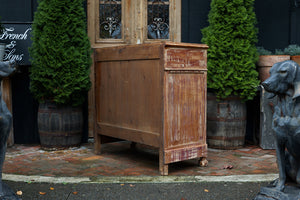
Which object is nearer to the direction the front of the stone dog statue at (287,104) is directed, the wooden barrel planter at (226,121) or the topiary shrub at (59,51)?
the topiary shrub

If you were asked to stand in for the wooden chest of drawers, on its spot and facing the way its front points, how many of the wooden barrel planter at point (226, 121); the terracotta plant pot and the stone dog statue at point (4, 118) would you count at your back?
1

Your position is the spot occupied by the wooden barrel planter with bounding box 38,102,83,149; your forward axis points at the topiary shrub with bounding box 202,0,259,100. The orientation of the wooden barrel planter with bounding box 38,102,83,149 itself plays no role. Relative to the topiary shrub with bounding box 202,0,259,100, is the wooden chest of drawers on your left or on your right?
right

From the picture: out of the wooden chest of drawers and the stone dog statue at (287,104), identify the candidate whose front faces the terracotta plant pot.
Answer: the wooden chest of drawers

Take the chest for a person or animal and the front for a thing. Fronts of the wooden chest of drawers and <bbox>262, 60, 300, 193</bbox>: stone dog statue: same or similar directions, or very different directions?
very different directions

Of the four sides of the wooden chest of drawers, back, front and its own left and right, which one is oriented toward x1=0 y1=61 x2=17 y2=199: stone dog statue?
back

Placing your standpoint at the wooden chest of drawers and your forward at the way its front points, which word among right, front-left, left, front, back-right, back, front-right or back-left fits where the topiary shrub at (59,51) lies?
left

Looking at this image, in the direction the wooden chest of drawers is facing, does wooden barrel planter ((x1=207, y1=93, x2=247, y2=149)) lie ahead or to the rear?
ahead

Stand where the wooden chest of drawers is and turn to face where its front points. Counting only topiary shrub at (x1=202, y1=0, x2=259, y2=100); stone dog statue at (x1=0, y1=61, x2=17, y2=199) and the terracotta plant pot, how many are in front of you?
2

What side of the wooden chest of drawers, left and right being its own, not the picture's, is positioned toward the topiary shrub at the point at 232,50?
front

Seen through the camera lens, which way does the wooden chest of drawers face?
facing away from the viewer and to the right of the viewer

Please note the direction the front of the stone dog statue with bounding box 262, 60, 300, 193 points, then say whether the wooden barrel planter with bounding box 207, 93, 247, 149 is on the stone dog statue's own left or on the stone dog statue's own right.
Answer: on the stone dog statue's own right
